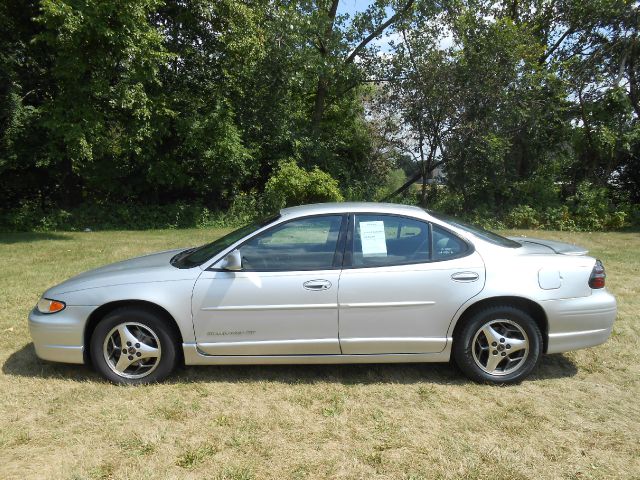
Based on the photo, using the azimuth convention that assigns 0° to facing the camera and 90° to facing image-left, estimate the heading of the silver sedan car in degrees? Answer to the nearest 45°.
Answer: approximately 90°

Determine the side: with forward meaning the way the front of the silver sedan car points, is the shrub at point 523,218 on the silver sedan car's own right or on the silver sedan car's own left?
on the silver sedan car's own right

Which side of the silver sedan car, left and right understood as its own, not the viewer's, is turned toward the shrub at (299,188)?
right
